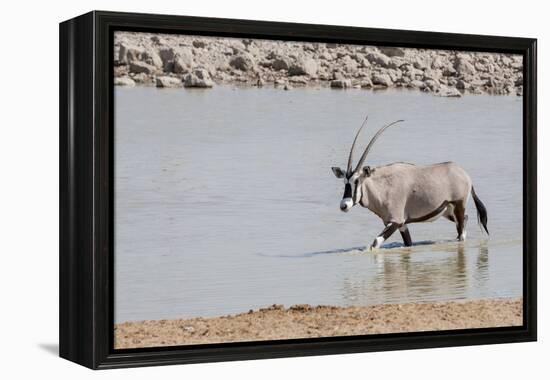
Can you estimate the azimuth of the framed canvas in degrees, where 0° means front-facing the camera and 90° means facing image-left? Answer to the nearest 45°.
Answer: approximately 315°
